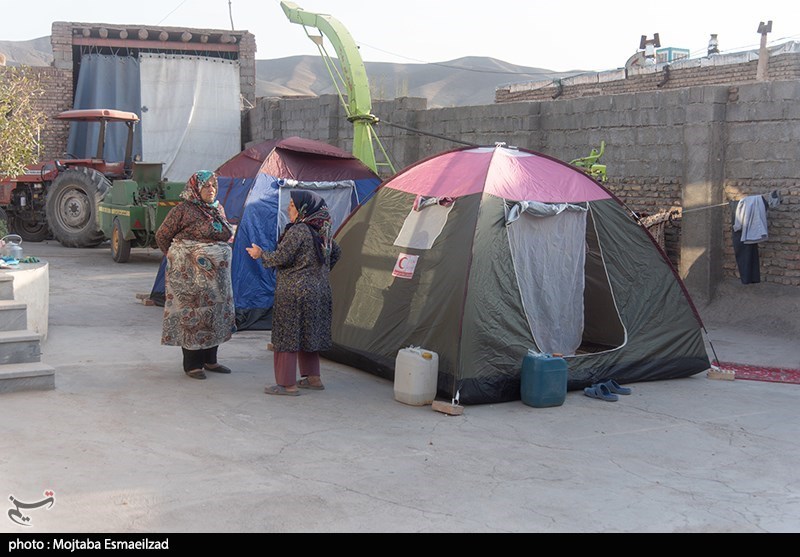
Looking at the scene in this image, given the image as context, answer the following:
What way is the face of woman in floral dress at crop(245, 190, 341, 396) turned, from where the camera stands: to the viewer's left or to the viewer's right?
to the viewer's left

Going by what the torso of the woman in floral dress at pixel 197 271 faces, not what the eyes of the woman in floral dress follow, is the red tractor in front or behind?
behind

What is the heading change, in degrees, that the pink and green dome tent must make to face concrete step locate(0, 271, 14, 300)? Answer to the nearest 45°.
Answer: approximately 135° to its right

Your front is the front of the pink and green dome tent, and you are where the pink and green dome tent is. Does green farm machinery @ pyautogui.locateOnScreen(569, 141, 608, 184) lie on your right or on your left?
on your left

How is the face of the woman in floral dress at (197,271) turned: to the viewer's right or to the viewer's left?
to the viewer's right

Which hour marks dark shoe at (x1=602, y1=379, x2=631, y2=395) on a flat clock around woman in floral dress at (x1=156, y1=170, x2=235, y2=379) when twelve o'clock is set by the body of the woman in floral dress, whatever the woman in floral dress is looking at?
The dark shoe is roughly at 11 o'clock from the woman in floral dress.

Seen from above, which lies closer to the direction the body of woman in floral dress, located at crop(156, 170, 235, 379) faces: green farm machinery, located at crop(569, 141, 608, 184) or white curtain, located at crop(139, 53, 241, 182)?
the green farm machinery

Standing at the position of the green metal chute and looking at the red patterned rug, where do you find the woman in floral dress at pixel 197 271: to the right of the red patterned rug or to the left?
right

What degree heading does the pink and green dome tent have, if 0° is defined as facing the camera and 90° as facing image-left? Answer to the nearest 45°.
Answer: approximately 315°

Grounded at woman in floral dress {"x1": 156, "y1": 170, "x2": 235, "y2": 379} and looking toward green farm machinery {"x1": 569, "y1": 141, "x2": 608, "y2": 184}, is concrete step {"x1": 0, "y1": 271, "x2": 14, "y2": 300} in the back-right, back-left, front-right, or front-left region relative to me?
back-left

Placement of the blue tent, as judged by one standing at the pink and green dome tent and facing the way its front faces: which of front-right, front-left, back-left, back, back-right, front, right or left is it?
back

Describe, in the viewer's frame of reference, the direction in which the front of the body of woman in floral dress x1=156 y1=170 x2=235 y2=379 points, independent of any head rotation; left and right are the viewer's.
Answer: facing the viewer and to the right of the viewer

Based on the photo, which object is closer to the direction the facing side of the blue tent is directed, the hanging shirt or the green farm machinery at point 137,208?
the hanging shirt

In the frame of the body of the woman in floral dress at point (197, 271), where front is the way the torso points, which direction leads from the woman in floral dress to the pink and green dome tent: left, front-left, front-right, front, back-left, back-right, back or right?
front-left

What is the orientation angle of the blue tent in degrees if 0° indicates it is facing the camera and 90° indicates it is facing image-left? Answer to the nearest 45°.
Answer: approximately 315°

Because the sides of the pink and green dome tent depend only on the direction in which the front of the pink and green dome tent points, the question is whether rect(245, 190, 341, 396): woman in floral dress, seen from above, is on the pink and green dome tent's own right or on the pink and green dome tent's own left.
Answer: on the pink and green dome tent's own right
